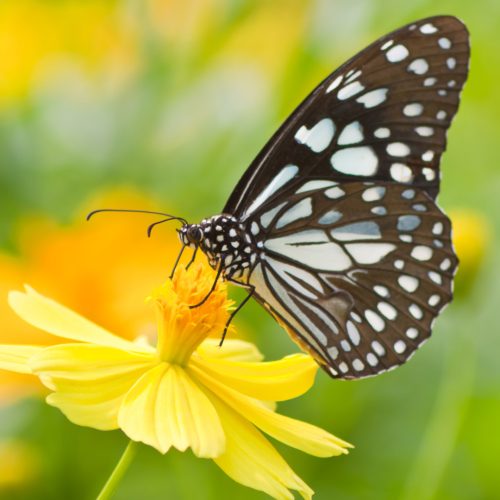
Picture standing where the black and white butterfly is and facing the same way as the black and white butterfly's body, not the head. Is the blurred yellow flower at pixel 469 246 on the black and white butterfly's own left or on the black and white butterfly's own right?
on the black and white butterfly's own right

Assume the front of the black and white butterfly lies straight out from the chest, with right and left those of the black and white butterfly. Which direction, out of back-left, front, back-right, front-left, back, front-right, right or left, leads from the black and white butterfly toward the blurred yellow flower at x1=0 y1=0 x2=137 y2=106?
front-right

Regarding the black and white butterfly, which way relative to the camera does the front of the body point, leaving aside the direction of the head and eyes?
to the viewer's left

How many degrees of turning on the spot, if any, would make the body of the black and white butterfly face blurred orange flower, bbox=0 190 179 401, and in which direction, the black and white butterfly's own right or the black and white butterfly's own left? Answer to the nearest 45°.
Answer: approximately 45° to the black and white butterfly's own right
